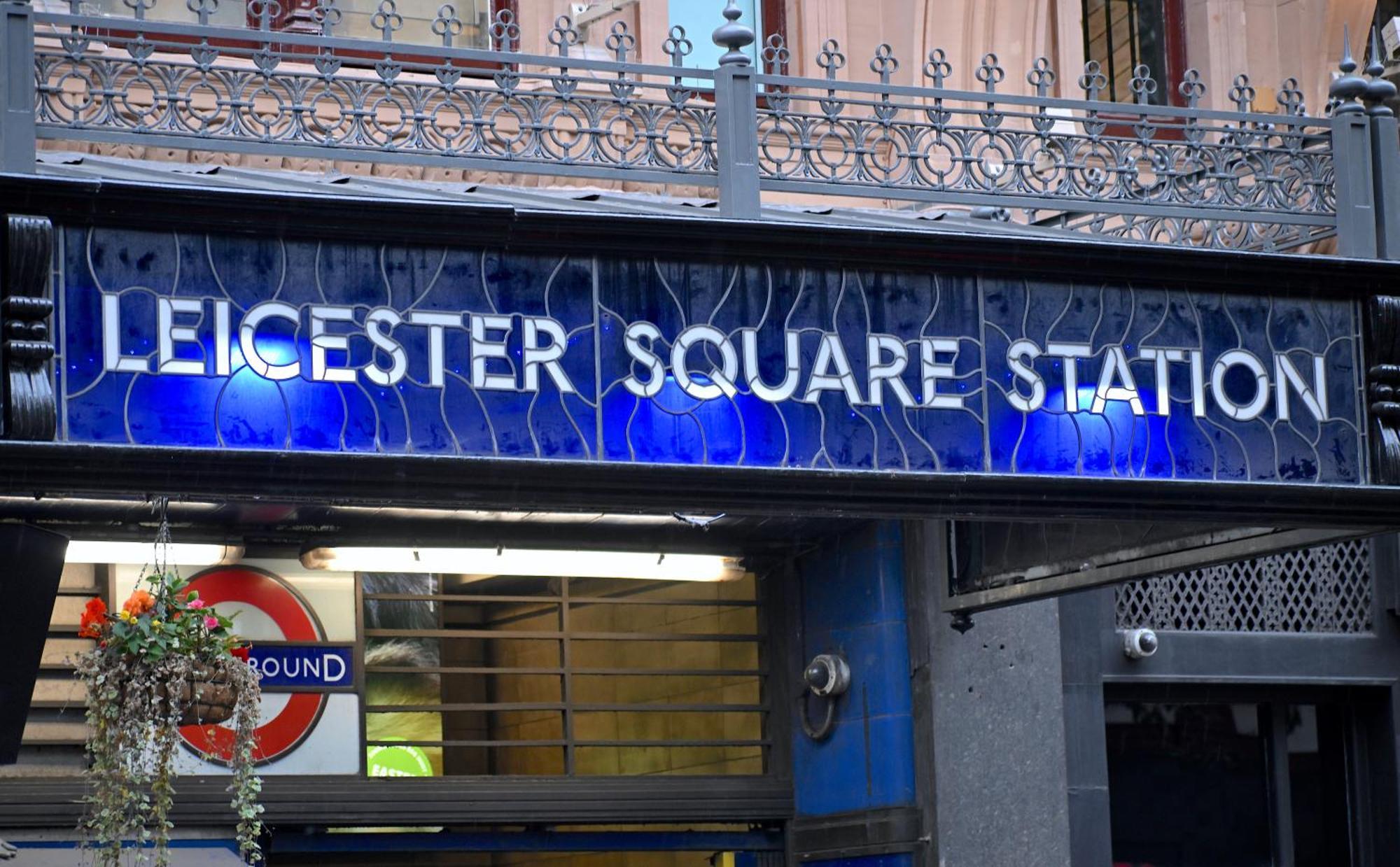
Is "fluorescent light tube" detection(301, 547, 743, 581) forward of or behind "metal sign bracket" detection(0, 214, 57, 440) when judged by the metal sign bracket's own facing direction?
behind

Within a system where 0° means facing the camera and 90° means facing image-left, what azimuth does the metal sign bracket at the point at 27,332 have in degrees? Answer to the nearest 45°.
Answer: approximately 0°
